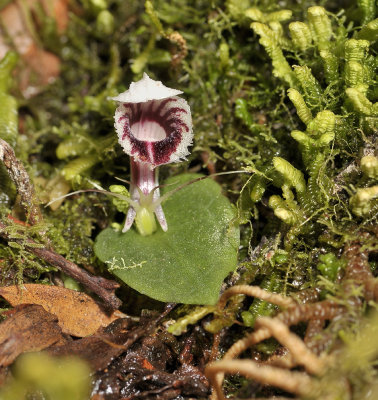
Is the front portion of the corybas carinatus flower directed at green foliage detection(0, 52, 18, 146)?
no

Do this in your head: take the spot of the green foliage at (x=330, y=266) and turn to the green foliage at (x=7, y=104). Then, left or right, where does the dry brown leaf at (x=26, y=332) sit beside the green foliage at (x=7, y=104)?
left

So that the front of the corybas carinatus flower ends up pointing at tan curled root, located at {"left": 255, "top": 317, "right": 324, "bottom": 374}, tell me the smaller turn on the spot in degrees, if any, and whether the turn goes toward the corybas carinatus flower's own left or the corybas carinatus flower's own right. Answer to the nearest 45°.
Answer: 0° — it already faces it

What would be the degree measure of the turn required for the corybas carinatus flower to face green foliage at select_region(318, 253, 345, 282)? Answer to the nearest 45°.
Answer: approximately 45° to its left

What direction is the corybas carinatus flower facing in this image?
toward the camera

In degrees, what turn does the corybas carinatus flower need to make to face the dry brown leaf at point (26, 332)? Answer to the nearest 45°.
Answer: approximately 45° to its right
